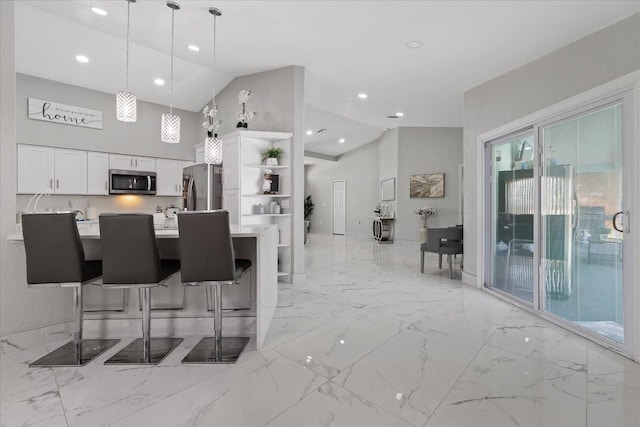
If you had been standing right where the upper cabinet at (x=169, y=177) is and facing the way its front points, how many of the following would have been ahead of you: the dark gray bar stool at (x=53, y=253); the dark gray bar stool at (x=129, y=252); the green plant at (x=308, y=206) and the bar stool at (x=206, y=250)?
3

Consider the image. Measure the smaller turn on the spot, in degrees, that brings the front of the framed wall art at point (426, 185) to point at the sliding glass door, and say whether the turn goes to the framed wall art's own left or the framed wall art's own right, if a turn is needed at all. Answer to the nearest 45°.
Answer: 0° — it already faces it

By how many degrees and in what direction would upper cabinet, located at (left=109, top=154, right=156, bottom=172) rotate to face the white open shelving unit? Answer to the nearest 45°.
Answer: approximately 45° to its left

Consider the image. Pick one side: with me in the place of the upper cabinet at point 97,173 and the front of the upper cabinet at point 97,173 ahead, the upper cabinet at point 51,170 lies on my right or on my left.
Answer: on my right

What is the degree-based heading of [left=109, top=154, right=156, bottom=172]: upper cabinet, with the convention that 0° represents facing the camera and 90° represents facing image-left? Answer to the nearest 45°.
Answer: approximately 0°

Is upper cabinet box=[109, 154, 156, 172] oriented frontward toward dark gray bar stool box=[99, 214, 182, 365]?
yes

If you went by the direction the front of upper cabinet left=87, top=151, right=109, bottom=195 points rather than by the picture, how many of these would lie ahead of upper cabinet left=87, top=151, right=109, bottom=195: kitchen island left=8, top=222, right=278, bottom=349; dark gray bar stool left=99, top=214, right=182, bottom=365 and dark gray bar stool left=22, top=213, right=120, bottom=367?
3

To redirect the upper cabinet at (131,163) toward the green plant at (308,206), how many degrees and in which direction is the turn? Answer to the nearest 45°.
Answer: approximately 135° to its left
